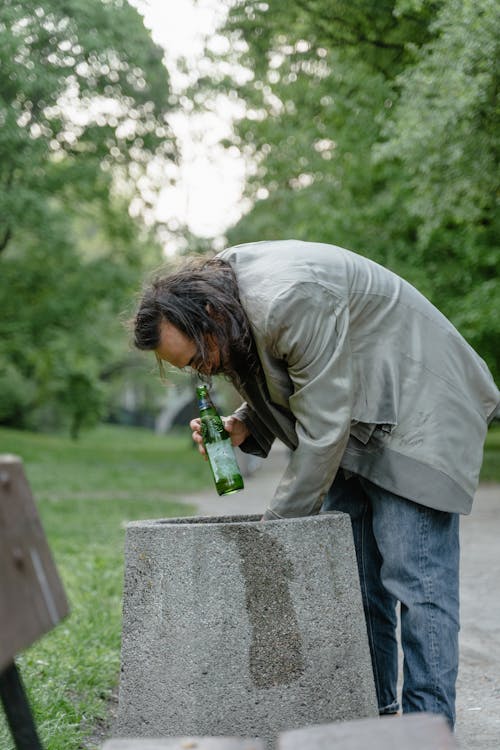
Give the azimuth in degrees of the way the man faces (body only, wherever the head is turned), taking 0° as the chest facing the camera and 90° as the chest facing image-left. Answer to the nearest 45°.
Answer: approximately 90°

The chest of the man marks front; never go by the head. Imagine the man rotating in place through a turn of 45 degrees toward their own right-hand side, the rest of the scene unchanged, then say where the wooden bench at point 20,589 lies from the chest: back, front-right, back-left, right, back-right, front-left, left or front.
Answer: left

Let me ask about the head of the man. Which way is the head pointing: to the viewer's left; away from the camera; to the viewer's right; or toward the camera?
to the viewer's left
